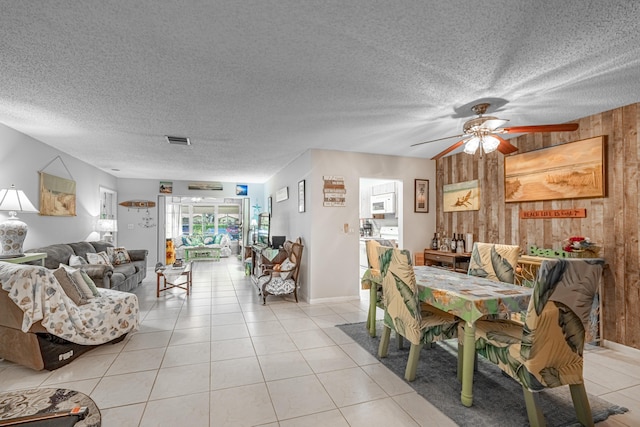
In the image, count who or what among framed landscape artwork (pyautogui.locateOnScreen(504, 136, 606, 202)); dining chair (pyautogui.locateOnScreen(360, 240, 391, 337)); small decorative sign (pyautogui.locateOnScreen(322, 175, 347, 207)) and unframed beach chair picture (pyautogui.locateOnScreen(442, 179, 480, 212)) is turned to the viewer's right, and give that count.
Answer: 1

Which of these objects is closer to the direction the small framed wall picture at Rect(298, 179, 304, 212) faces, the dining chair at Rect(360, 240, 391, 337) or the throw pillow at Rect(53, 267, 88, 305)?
the throw pillow

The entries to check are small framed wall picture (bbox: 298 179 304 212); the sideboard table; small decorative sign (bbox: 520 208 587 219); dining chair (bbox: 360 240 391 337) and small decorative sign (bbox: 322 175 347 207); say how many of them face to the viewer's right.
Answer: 1

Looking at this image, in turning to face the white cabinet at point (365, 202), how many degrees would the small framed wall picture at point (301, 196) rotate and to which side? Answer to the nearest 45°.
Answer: approximately 135° to its right

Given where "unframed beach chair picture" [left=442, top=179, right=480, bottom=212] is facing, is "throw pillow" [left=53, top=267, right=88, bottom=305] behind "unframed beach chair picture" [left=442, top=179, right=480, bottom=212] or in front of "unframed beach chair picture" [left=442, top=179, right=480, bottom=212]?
in front

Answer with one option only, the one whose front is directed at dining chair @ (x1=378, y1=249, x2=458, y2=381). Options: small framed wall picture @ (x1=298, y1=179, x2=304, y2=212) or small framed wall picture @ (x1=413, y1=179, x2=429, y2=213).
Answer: small framed wall picture @ (x1=413, y1=179, x2=429, y2=213)

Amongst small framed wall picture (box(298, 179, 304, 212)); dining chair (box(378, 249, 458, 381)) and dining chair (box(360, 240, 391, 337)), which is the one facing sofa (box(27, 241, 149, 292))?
the small framed wall picture

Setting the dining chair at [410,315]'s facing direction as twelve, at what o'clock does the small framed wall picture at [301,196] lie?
The small framed wall picture is roughly at 9 o'clock from the dining chair.

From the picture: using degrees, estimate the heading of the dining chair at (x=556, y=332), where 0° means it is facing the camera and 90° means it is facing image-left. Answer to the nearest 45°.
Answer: approximately 135°

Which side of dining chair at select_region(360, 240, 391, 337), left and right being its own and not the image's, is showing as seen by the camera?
right

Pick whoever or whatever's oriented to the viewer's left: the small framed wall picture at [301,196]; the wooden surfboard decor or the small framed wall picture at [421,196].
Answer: the small framed wall picture at [301,196]

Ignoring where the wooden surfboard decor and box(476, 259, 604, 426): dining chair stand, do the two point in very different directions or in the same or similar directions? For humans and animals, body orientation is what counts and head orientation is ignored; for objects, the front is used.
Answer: very different directions

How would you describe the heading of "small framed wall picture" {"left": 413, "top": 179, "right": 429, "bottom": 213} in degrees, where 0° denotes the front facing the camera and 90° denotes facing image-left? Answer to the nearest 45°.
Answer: approximately 0°

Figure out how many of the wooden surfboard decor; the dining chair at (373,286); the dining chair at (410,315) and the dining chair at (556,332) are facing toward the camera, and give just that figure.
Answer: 1

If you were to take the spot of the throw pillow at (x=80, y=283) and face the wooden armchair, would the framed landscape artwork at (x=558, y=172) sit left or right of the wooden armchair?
right

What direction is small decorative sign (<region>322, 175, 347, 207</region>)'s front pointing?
toward the camera

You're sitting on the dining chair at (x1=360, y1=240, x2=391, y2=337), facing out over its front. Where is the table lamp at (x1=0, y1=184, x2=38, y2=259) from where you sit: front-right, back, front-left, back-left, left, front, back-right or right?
back

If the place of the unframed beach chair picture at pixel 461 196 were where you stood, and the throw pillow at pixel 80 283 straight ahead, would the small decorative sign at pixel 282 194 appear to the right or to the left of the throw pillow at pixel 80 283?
right

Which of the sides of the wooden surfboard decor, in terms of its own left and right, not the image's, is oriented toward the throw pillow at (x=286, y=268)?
front
